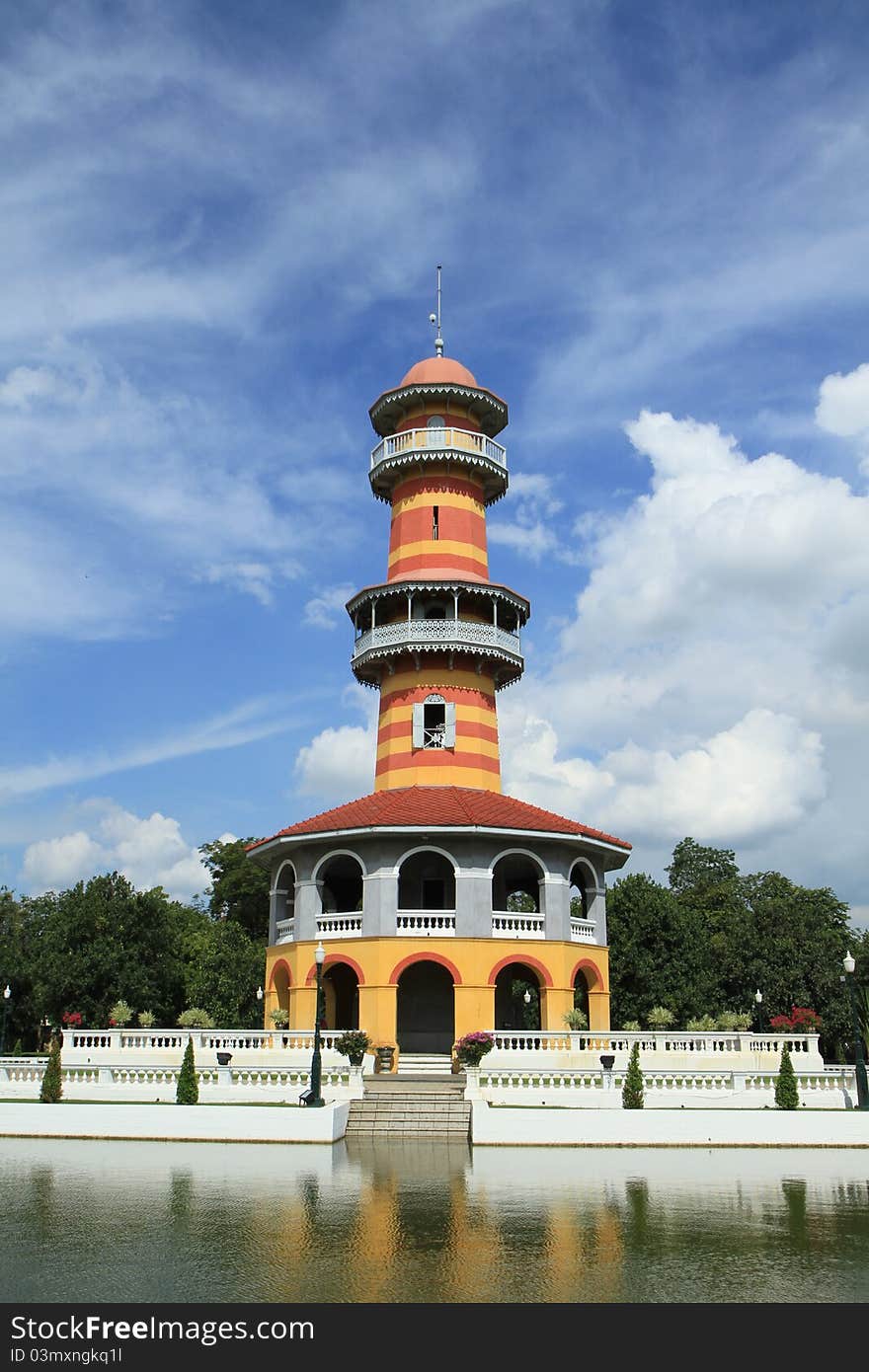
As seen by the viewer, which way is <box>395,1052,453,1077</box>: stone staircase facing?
toward the camera

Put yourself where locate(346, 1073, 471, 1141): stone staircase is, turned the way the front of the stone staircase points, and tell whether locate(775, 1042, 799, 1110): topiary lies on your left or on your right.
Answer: on your left

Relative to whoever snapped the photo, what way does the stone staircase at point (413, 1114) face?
facing the viewer

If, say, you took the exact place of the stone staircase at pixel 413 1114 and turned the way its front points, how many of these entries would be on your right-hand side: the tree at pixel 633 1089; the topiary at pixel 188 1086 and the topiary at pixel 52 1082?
2

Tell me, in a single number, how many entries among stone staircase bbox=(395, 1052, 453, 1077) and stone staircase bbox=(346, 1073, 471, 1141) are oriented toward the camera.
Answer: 2

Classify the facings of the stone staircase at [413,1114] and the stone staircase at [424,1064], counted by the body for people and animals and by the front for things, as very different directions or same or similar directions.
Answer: same or similar directions

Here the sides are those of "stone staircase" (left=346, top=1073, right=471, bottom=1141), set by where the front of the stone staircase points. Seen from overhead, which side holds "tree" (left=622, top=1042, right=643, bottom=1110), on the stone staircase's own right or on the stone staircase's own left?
on the stone staircase's own left

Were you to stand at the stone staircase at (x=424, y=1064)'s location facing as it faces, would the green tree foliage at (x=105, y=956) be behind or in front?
behind

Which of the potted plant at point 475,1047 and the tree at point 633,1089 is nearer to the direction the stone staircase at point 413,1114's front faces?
the tree

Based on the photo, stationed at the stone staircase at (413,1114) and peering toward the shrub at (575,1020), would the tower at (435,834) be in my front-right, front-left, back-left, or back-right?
front-left

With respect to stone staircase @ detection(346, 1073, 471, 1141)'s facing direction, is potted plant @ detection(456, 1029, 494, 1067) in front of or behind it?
behind

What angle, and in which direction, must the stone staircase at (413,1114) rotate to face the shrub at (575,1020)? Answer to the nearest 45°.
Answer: approximately 135° to its left

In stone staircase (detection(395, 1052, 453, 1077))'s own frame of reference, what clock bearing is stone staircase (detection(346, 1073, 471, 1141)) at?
stone staircase (detection(346, 1073, 471, 1141)) is roughly at 12 o'clock from stone staircase (detection(395, 1052, 453, 1077)).

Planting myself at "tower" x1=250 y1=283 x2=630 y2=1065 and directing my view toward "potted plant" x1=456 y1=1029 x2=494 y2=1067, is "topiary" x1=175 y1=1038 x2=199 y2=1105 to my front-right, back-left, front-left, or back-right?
front-right

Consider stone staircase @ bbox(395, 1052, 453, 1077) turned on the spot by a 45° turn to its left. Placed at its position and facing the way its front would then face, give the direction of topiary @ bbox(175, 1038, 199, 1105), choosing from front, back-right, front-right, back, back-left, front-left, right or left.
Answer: right

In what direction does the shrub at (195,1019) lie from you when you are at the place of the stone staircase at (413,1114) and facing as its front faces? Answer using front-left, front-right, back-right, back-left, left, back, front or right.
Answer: back-right
